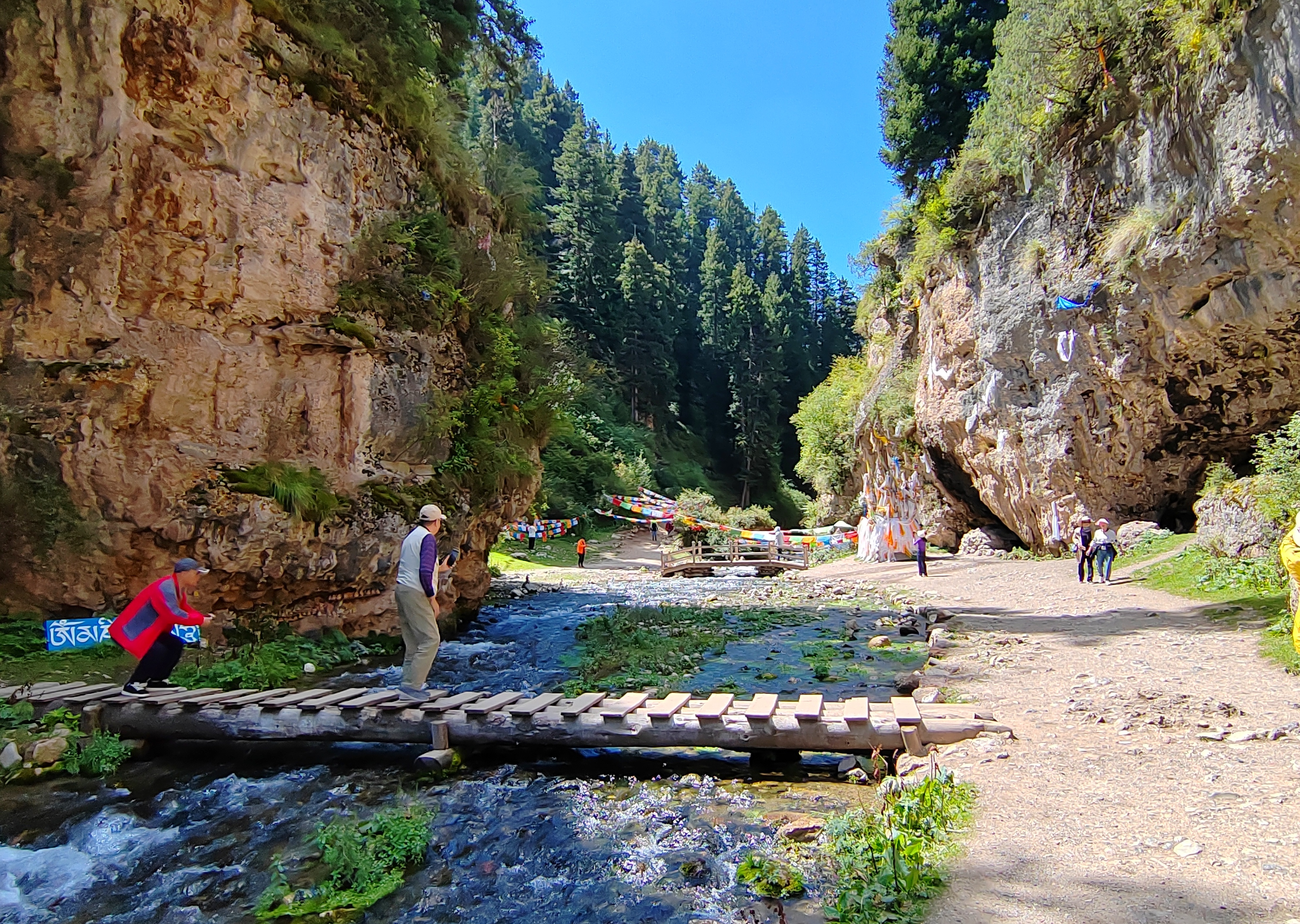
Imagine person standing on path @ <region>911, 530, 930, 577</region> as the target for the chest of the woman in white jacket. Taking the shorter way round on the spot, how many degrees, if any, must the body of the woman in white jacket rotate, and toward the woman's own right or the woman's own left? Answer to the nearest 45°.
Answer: approximately 135° to the woman's own right

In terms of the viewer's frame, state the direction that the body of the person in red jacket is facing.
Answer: to the viewer's right

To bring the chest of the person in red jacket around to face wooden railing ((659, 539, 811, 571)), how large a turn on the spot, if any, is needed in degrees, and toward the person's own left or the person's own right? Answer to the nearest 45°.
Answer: approximately 45° to the person's own left

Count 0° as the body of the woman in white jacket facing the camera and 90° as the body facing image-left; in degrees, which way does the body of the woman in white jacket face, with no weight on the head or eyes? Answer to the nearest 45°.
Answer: approximately 0°

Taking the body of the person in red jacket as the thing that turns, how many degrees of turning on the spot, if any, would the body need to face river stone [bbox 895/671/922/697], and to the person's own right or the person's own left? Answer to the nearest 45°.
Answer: approximately 45° to the person's own right

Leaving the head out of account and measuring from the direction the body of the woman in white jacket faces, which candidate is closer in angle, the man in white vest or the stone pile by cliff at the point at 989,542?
the man in white vest

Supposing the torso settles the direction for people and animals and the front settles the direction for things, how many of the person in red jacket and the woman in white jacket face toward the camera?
1
